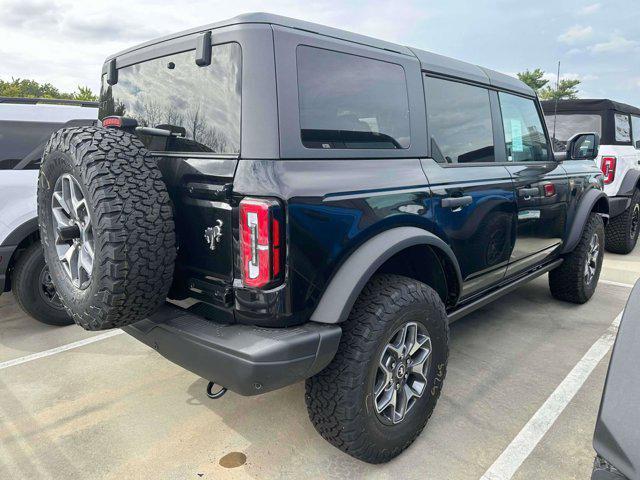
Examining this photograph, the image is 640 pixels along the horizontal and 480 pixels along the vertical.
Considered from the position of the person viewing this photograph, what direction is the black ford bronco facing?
facing away from the viewer and to the right of the viewer

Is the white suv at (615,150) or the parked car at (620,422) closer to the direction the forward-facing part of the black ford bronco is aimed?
the white suv

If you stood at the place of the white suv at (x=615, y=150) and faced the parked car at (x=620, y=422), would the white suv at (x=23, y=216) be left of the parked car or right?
right

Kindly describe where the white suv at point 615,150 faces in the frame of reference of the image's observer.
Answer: facing away from the viewer and to the right of the viewer

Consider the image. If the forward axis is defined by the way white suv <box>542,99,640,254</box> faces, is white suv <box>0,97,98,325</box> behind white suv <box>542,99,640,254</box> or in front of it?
behind

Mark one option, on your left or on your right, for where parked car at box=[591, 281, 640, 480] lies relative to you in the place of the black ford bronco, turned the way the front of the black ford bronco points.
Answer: on your right

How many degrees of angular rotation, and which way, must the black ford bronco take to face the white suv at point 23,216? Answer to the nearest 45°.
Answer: approximately 90° to its left

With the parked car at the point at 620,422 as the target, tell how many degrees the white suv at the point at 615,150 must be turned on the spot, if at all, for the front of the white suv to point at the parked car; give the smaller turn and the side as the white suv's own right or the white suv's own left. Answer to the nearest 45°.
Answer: approximately 135° to the white suv's own right
